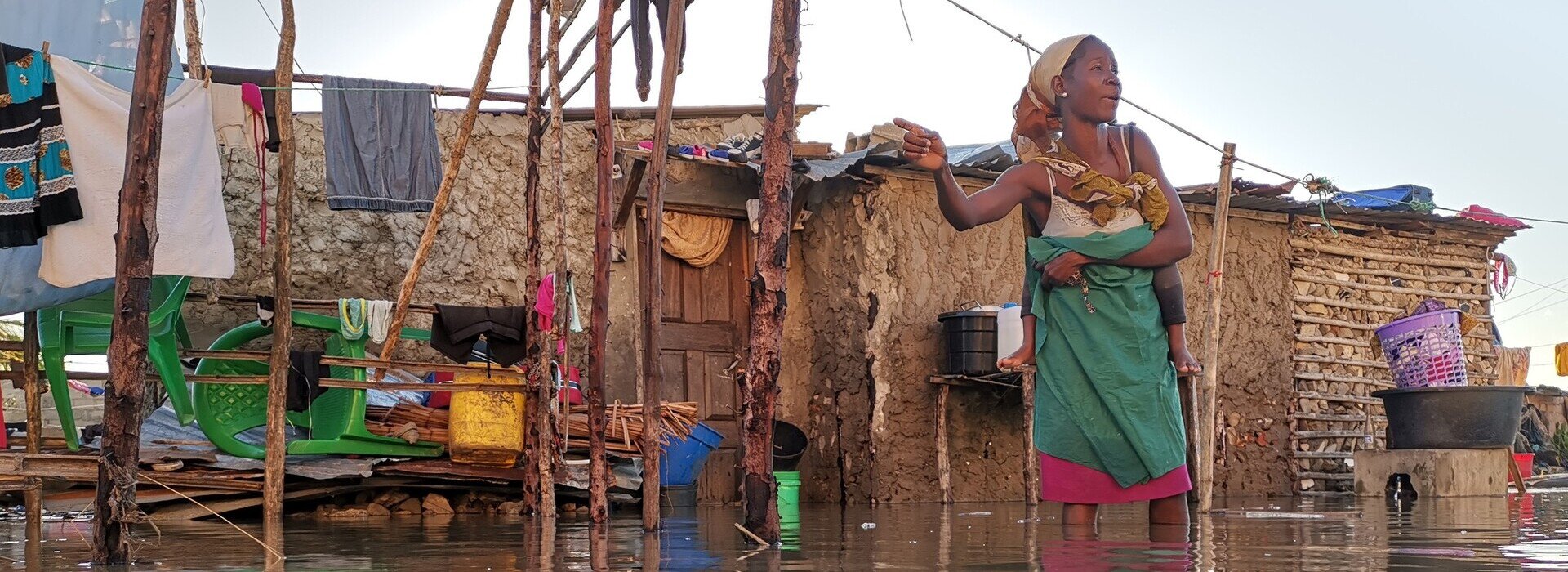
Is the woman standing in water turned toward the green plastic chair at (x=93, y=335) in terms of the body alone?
no

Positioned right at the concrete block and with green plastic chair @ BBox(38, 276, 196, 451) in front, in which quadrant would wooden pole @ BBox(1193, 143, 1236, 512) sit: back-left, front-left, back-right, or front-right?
front-left

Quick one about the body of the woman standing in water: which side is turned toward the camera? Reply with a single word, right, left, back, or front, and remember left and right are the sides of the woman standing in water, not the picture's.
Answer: front

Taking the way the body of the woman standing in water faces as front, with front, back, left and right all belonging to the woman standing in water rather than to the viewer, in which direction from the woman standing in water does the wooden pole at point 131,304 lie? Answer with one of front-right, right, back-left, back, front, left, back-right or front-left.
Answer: right

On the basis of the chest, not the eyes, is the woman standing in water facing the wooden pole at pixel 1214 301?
no

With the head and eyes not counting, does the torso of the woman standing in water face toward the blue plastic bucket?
no

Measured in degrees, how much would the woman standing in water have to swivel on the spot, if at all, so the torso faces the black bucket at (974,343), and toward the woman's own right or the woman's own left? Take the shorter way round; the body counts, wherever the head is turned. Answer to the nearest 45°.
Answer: approximately 180°

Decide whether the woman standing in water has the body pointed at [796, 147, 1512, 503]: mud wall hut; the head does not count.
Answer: no

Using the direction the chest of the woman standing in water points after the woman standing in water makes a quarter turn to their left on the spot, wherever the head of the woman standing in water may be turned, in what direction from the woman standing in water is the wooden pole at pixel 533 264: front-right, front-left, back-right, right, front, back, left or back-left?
back-left

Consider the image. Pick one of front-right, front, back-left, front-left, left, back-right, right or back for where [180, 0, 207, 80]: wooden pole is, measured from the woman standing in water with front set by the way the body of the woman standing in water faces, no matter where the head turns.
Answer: back-right

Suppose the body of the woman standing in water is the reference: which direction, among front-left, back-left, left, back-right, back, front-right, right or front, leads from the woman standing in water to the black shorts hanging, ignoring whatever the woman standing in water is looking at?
back-right

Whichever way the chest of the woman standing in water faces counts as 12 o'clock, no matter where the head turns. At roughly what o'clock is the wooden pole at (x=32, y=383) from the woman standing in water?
The wooden pole is roughly at 4 o'clock from the woman standing in water.
